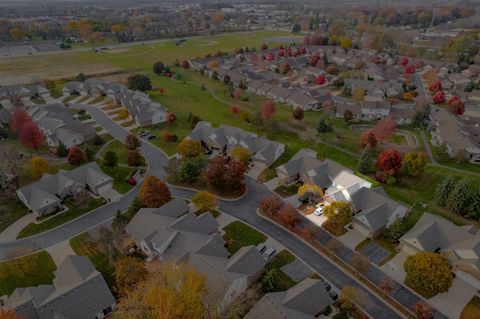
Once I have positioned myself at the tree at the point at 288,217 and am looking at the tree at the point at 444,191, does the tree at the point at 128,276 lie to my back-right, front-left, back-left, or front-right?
back-right

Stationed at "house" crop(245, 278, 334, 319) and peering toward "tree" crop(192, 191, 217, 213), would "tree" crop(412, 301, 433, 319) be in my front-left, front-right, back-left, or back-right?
back-right

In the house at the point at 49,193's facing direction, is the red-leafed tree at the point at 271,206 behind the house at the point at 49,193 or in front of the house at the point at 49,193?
in front

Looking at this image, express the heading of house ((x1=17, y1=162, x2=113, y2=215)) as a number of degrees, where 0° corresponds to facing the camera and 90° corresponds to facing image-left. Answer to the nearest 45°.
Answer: approximately 315°

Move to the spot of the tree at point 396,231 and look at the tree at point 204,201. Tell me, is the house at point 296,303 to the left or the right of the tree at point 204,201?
left

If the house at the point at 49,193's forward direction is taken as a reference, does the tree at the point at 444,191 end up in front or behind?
in front
